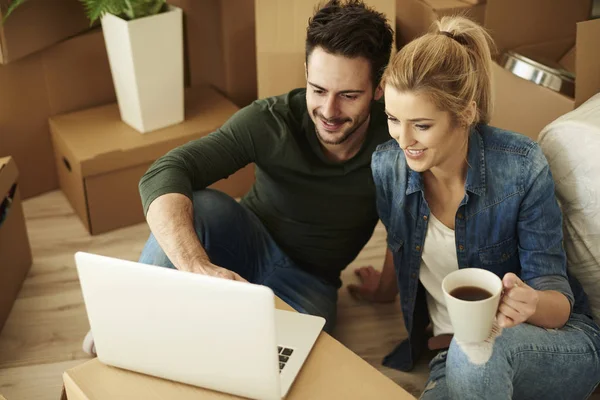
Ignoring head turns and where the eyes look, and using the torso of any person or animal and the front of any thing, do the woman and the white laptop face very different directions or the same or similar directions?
very different directions

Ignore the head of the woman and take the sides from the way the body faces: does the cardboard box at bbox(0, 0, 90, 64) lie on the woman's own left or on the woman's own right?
on the woman's own right

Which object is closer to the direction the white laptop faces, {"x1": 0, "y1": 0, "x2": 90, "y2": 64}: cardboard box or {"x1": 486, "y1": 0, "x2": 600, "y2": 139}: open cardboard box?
the open cardboard box

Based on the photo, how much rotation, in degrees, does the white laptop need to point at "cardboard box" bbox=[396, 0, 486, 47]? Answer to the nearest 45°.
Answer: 0° — it already faces it

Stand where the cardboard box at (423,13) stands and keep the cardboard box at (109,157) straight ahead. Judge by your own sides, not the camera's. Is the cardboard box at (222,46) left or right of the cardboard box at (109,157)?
right

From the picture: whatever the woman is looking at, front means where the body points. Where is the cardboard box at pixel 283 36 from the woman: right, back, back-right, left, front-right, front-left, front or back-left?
right

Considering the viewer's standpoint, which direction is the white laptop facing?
facing away from the viewer and to the right of the viewer

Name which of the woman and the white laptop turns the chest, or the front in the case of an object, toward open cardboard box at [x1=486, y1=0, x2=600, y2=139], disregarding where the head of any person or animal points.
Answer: the white laptop

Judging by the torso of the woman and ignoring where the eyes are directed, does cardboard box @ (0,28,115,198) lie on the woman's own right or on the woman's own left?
on the woman's own right

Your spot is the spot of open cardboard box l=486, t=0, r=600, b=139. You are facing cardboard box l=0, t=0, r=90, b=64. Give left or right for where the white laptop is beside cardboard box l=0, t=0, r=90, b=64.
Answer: left

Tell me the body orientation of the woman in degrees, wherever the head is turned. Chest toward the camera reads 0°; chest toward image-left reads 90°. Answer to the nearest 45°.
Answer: approximately 45°
